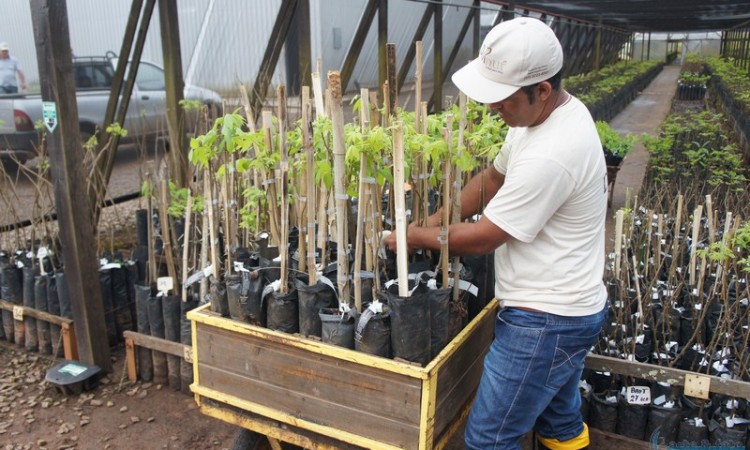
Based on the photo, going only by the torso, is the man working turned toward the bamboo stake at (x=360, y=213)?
yes

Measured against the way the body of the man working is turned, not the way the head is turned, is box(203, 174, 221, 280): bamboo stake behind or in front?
in front

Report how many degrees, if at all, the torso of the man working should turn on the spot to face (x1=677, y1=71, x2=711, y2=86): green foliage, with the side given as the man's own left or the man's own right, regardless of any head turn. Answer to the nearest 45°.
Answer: approximately 90° to the man's own right

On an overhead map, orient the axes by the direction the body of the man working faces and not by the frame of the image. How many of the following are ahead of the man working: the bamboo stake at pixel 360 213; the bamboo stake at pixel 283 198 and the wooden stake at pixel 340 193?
3

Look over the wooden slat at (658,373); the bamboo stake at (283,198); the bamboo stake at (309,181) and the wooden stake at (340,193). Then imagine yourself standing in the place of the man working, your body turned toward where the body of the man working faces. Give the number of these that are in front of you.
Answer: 3

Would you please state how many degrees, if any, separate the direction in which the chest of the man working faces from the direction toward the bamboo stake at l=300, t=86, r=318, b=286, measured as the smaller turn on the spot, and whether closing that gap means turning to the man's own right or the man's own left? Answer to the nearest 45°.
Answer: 0° — they already face it

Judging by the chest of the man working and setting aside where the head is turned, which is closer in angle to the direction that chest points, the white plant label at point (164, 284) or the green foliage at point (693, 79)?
the white plant label

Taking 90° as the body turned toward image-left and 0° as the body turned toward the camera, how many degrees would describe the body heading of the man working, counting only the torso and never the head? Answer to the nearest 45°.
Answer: approximately 90°

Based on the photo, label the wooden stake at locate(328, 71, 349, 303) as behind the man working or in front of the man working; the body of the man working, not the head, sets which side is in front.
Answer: in front

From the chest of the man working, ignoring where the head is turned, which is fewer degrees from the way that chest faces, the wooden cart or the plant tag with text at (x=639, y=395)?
the wooden cart

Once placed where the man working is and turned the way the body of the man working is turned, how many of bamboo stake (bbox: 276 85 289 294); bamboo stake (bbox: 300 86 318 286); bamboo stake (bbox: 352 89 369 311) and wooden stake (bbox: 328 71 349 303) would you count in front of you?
4

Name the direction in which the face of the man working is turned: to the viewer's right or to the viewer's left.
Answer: to the viewer's left
